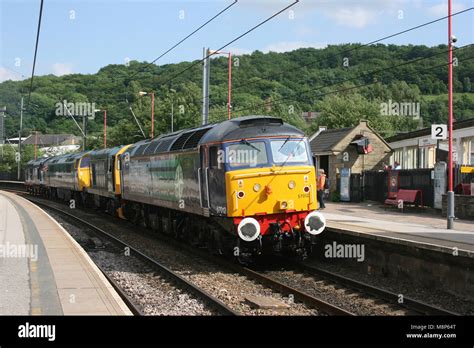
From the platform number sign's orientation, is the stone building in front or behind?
behind

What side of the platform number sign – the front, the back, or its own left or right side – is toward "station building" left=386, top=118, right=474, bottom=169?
back

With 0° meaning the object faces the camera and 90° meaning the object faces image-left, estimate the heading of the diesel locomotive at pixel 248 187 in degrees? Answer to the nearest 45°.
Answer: approximately 315°

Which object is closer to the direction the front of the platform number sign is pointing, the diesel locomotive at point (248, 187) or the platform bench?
the diesel locomotive

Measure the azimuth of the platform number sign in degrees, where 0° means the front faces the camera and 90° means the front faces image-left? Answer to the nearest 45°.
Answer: approximately 0°

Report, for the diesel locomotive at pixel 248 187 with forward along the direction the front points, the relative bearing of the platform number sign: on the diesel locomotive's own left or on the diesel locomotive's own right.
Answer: on the diesel locomotive's own left
